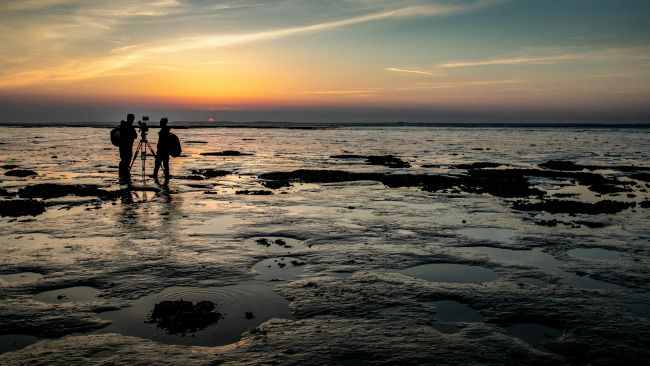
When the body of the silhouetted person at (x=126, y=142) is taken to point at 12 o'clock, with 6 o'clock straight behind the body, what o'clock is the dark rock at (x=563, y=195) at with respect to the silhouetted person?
The dark rock is roughly at 1 o'clock from the silhouetted person.

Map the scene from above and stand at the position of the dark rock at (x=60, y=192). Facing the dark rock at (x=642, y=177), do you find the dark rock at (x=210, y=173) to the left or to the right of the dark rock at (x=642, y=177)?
left

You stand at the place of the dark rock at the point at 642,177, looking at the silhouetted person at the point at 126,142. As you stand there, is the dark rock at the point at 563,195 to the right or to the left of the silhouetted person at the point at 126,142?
left

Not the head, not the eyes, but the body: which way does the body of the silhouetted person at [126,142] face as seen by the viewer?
to the viewer's right

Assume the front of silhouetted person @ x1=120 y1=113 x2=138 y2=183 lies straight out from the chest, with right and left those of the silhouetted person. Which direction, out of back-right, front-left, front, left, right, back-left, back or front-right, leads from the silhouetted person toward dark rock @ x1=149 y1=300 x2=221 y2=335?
right

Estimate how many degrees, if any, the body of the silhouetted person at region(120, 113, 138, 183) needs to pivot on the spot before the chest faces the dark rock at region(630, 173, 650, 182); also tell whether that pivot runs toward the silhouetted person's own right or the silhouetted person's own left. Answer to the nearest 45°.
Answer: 0° — they already face it

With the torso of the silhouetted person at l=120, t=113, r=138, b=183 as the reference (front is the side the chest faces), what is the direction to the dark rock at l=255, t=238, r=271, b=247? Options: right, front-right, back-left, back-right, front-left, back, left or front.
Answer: right

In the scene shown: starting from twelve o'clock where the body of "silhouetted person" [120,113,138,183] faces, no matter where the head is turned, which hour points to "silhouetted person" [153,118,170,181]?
"silhouetted person" [153,118,170,181] is roughly at 1 o'clock from "silhouetted person" [120,113,138,183].
